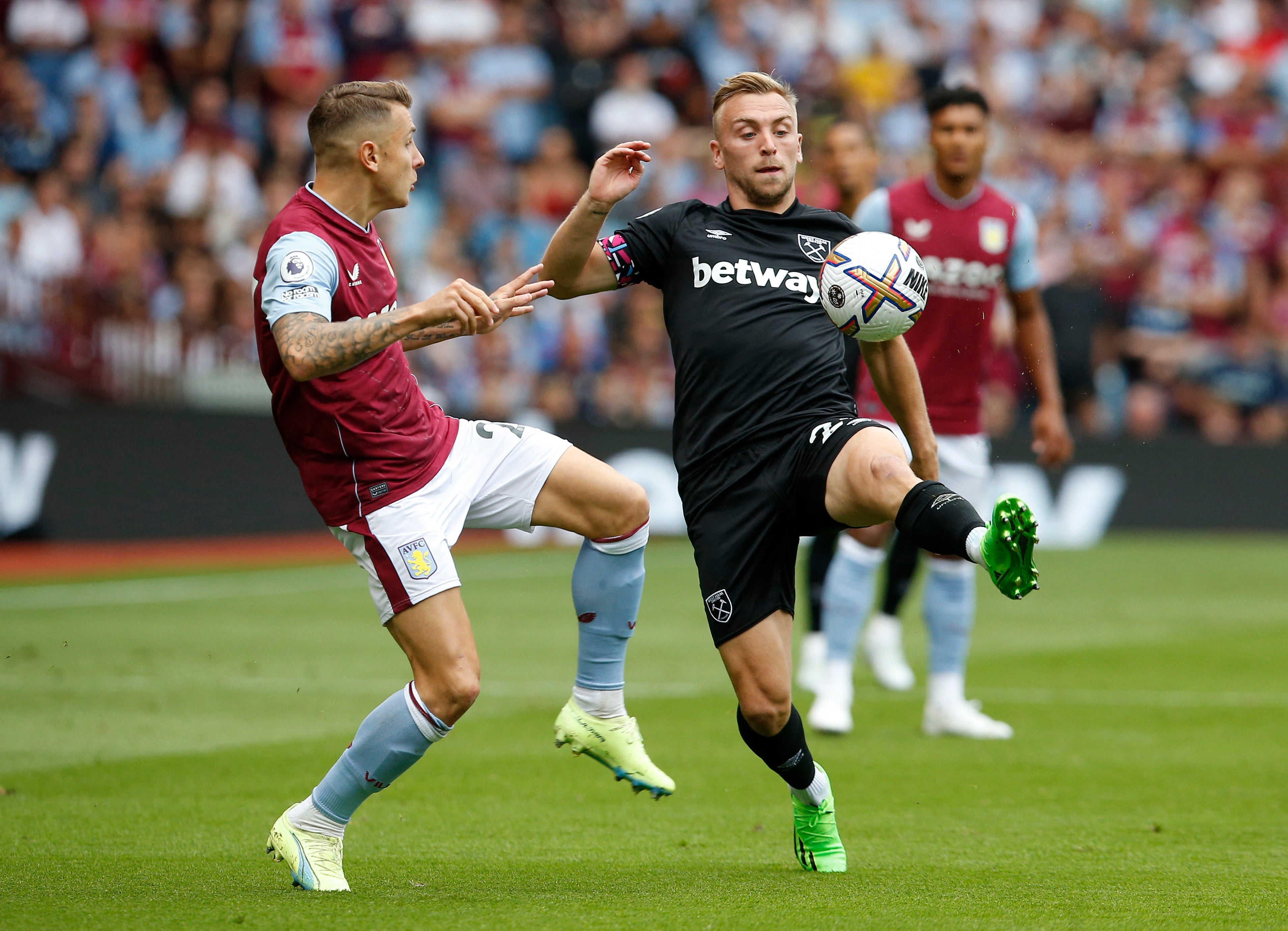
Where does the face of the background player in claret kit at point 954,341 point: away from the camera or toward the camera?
toward the camera

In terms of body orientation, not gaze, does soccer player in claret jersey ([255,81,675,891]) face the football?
yes

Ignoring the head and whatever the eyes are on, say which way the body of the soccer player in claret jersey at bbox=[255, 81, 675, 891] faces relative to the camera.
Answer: to the viewer's right

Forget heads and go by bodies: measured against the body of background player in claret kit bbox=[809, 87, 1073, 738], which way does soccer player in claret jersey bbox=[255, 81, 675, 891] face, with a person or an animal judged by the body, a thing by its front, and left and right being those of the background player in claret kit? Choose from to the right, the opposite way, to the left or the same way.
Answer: to the left

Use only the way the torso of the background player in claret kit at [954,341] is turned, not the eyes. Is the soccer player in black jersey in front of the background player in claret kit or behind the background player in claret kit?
in front

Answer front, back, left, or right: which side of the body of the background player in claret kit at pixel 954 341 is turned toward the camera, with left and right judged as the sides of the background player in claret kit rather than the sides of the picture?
front

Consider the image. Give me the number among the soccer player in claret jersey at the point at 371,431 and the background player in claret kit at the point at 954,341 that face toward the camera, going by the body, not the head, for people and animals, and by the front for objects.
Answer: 1

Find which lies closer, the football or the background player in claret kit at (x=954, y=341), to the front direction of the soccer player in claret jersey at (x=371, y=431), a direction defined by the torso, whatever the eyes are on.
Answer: the football

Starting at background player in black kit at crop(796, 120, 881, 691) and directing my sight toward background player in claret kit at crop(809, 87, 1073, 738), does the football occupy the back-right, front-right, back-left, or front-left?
front-right

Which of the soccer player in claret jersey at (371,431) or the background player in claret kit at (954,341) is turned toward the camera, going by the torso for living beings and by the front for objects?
the background player in claret kit

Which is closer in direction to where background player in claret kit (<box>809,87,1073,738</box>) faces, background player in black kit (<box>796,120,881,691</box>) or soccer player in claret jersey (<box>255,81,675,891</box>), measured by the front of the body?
the soccer player in claret jersey

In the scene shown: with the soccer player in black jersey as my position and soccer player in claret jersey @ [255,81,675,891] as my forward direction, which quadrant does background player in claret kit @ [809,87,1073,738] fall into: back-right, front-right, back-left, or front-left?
back-right
